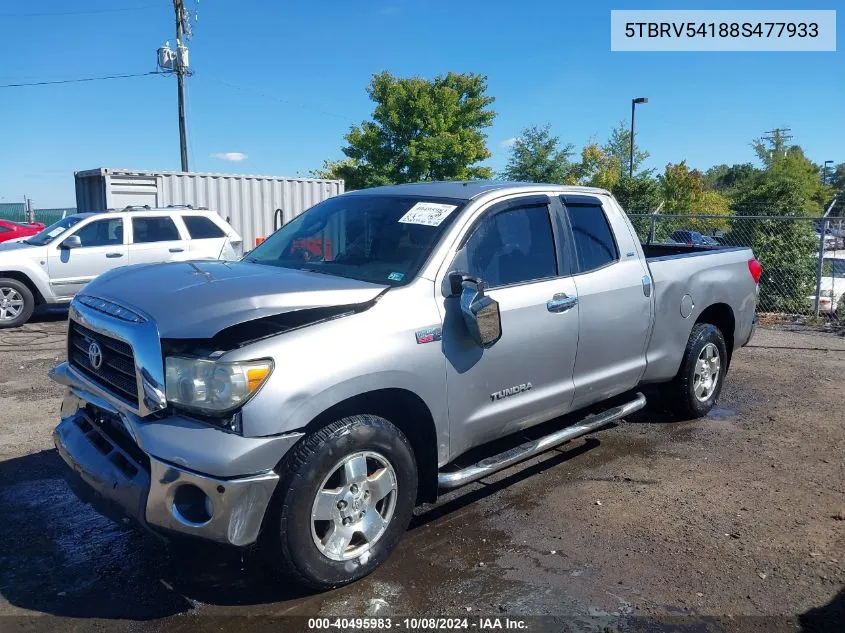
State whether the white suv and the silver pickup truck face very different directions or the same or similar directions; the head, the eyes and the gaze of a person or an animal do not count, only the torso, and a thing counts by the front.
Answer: same or similar directions

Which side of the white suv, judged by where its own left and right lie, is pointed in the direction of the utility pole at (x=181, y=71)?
right

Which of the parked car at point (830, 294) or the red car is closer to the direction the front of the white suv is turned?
the red car

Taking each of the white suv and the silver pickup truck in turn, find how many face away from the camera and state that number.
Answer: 0

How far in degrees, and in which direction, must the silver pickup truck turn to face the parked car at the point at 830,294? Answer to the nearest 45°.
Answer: approximately 180°

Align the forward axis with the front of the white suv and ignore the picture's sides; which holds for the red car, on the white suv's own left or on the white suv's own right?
on the white suv's own right

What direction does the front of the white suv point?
to the viewer's left

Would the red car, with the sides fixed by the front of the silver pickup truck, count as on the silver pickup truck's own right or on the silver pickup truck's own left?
on the silver pickup truck's own right

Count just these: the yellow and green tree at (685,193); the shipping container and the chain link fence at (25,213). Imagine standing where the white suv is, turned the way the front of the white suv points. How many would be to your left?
0

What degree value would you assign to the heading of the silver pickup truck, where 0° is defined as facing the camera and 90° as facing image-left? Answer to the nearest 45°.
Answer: approximately 45°

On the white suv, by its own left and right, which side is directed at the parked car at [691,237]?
back

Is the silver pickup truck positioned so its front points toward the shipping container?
no

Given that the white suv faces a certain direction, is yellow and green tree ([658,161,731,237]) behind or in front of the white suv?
behind

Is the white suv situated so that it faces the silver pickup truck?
no

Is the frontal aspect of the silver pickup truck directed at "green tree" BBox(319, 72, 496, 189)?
no

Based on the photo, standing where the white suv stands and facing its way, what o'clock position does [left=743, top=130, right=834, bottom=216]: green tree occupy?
The green tree is roughly at 5 o'clock from the white suv.
